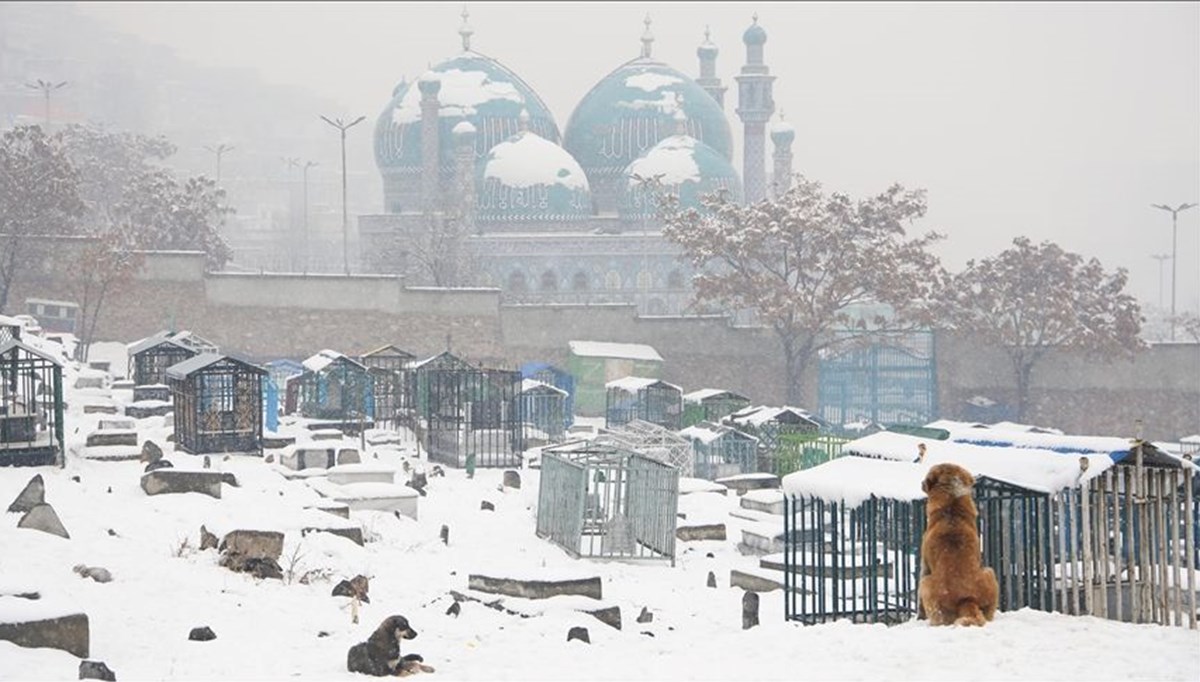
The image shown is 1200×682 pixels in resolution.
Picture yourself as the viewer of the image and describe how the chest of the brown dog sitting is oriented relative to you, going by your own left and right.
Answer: facing away from the viewer

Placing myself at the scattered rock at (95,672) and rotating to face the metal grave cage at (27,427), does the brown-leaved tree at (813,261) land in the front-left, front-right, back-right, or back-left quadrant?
front-right

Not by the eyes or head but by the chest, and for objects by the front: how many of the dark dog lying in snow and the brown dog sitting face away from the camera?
1

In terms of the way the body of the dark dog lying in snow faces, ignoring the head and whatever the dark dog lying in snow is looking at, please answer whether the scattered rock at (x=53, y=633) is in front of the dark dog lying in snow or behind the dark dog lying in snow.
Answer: behind

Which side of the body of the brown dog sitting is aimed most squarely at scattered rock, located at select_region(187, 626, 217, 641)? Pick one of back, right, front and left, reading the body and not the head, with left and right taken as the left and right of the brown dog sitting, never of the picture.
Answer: left

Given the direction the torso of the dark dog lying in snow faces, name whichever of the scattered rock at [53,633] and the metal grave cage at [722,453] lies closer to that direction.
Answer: the metal grave cage

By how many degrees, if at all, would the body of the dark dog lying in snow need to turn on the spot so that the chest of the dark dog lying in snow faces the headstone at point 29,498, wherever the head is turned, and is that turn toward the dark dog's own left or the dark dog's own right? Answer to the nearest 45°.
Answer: approximately 135° to the dark dog's own left

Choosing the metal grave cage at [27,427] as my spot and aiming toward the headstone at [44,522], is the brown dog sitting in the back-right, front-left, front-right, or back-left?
front-left

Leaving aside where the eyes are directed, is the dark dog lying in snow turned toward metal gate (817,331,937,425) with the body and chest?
no

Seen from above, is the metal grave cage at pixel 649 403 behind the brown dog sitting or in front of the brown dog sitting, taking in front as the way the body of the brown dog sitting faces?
in front

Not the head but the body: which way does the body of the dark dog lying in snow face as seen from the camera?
to the viewer's right

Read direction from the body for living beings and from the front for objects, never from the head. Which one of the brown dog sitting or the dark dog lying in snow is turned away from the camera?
the brown dog sitting

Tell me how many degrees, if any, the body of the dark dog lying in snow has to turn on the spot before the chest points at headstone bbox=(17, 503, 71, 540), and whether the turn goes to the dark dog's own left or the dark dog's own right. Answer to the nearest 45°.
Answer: approximately 135° to the dark dog's own left
